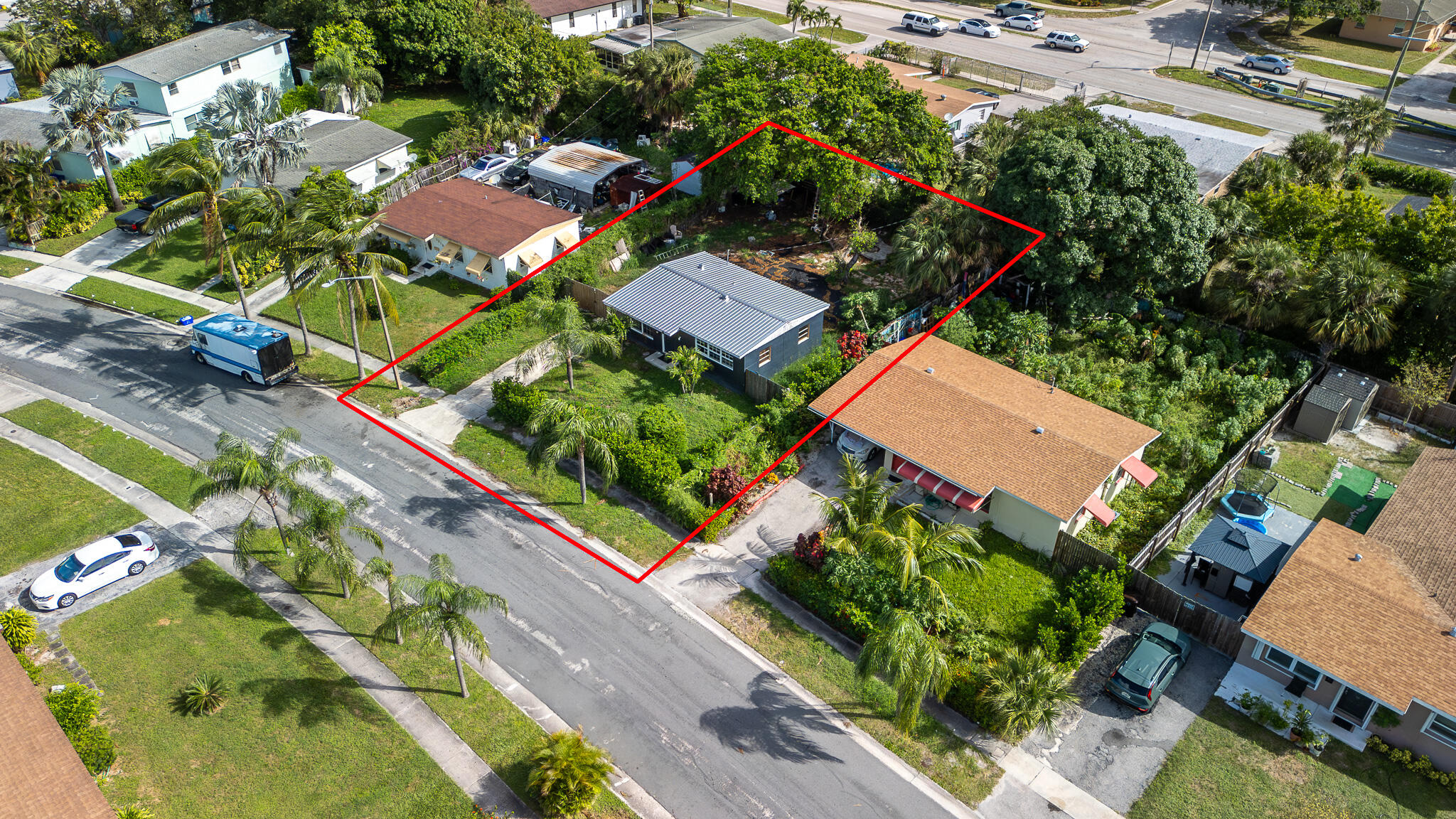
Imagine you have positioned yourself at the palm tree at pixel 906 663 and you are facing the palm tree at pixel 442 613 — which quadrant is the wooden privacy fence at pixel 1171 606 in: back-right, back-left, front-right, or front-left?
back-right

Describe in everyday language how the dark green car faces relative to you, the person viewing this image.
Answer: facing away from the viewer and to the right of the viewer

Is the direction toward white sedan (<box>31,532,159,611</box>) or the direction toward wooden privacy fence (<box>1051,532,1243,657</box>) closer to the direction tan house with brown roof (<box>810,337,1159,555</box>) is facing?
the white sedan

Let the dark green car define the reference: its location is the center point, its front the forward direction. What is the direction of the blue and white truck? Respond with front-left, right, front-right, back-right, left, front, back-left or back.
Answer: back-left

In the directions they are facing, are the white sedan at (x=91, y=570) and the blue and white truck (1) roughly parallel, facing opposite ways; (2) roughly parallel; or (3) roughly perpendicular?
roughly perpendicular

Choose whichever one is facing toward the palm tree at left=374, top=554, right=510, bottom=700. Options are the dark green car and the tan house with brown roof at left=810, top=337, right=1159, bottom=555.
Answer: the tan house with brown roof

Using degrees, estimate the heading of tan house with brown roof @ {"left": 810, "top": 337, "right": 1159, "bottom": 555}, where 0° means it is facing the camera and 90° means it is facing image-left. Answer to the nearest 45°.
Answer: approximately 45°

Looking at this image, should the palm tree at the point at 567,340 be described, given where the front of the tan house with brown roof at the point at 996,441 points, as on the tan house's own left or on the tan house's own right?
on the tan house's own right

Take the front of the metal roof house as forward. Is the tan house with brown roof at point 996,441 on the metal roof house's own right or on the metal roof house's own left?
on the metal roof house's own left
